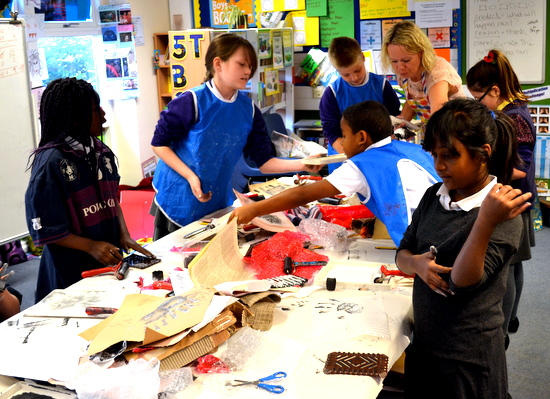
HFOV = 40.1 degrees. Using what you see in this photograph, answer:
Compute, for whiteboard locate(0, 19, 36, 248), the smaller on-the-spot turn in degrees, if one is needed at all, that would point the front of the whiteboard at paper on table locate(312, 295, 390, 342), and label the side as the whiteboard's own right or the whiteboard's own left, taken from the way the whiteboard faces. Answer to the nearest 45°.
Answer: approximately 45° to the whiteboard's own right

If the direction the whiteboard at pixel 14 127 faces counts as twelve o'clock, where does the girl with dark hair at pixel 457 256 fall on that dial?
The girl with dark hair is roughly at 1 o'clock from the whiteboard.

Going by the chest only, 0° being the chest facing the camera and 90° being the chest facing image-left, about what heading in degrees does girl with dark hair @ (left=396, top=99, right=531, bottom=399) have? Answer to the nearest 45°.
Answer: approximately 45°

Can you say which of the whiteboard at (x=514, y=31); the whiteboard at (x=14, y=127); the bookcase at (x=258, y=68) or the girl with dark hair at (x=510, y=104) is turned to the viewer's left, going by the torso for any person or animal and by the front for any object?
the girl with dark hair

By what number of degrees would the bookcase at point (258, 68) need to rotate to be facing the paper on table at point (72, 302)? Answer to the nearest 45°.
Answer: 0° — it already faces it

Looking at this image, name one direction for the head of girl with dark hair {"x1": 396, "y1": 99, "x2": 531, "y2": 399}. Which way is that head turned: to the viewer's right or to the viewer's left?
to the viewer's left

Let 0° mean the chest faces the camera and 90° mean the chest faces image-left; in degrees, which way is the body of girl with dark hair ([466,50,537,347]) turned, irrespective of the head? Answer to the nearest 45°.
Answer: approximately 90°

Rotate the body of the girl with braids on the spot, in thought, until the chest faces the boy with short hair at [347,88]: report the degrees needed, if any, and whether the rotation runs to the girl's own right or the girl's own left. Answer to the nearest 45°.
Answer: approximately 90° to the girl's own left
